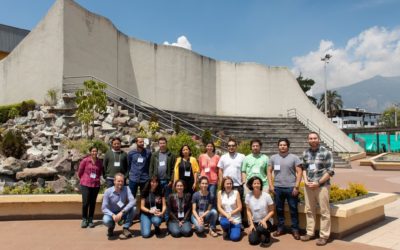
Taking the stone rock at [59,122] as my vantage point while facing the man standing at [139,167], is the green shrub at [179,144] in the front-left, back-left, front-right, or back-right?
front-left

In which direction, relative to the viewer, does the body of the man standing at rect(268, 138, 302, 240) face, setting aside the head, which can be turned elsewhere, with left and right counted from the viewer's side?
facing the viewer

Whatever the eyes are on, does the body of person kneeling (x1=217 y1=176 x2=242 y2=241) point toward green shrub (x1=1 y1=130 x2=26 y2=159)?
no

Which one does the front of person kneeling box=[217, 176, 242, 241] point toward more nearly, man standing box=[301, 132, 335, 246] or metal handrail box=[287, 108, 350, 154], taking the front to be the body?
the man standing

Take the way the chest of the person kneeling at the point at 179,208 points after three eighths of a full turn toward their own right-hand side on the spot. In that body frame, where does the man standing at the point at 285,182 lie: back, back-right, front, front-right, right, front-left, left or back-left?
back-right

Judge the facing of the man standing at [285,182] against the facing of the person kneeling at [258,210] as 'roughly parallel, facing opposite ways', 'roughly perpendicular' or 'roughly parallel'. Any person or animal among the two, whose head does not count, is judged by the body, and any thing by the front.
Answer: roughly parallel

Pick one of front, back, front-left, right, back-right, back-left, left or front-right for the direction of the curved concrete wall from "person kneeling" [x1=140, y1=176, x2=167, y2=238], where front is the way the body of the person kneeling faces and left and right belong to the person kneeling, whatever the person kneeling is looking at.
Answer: back

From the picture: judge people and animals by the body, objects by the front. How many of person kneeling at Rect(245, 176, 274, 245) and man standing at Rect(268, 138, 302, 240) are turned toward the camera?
2

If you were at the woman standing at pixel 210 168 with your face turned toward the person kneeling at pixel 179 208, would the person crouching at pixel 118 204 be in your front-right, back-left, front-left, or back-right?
front-right

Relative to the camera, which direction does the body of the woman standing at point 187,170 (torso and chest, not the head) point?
toward the camera

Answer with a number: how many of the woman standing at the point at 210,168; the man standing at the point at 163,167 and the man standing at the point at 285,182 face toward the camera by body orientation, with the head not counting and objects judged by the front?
3

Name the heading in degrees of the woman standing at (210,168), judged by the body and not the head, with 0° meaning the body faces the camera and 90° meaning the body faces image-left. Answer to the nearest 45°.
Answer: approximately 0°

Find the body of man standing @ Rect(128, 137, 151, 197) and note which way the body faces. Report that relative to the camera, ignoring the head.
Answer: toward the camera

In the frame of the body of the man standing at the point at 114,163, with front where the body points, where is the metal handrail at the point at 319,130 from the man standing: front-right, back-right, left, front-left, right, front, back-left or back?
back-left

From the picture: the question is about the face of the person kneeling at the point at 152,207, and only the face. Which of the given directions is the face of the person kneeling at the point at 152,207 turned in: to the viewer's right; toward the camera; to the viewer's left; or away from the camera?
toward the camera

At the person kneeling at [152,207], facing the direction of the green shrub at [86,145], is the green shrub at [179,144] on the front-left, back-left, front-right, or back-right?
front-right
